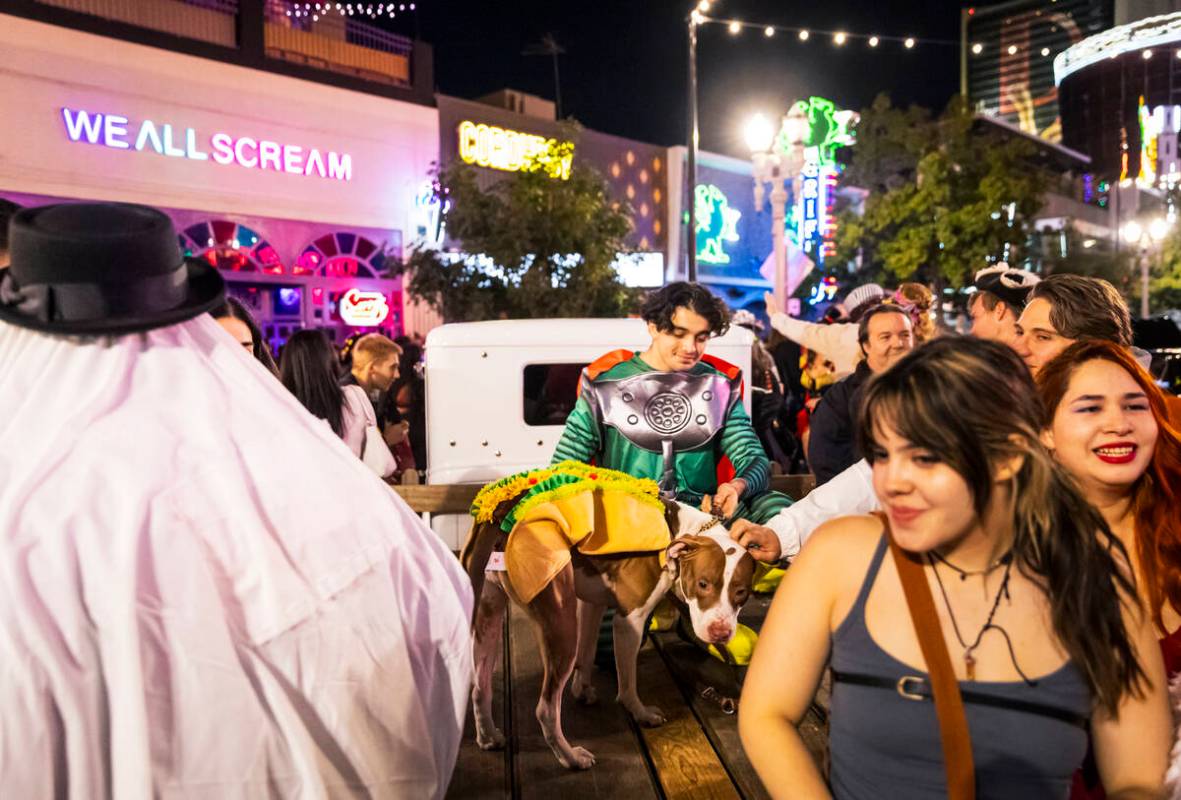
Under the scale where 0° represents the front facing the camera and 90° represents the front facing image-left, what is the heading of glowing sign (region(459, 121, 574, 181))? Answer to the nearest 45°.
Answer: approximately 315°

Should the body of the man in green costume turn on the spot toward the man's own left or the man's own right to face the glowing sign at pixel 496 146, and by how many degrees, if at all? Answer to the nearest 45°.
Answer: approximately 180°

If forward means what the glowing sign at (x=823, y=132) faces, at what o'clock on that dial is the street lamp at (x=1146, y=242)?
The street lamp is roughly at 7 o'clock from the glowing sign.

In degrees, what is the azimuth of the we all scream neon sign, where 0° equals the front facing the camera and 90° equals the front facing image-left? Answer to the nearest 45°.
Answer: approximately 315°

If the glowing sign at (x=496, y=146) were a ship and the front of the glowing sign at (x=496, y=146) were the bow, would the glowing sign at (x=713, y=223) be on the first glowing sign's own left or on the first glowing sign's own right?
on the first glowing sign's own left

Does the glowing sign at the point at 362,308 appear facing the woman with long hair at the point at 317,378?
yes

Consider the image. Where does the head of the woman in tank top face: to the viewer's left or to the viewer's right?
to the viewer's left

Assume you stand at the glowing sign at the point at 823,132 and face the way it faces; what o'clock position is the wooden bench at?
The wooden bench is roughly at 12 o'clock from the glowing sign.

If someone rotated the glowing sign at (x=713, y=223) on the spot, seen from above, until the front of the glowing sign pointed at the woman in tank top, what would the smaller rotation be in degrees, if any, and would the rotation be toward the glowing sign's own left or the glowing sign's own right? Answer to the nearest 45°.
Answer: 0° — it already faces them
